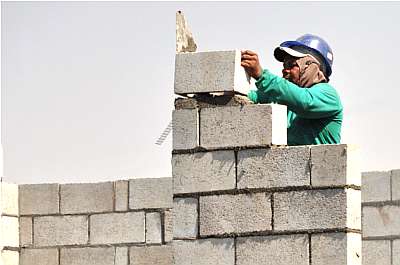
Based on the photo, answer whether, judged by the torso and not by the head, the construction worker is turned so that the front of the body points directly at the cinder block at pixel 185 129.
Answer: yes

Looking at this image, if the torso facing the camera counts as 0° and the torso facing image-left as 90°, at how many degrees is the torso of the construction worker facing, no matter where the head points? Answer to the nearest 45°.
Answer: approximately 90°
